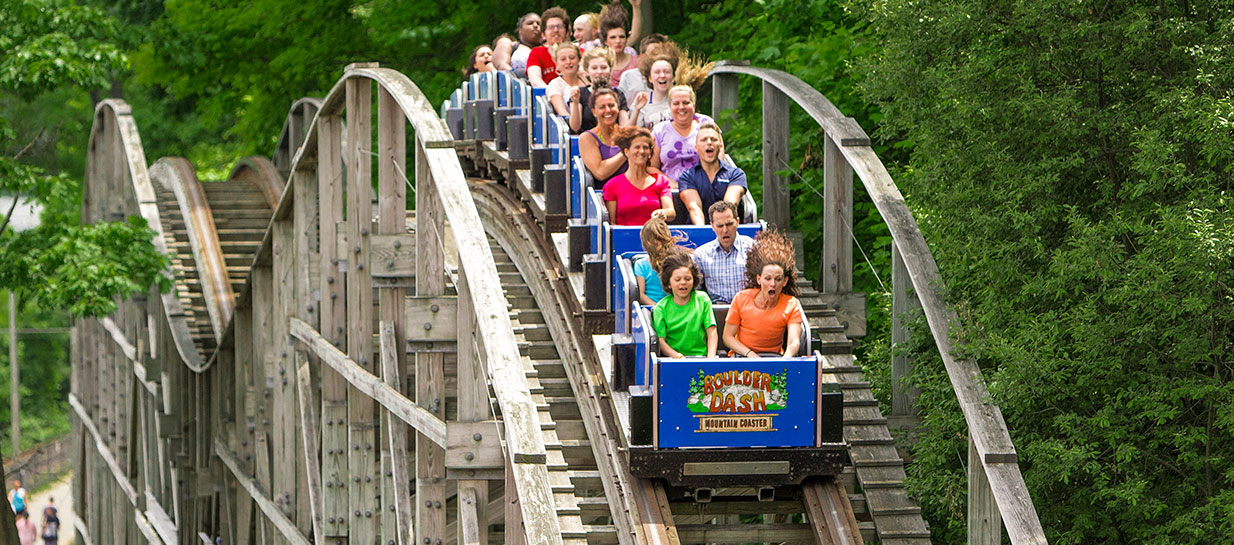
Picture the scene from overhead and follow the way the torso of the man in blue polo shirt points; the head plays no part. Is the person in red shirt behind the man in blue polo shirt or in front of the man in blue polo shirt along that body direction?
behind

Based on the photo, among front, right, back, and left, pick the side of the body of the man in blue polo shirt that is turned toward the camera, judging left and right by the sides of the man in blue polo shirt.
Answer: front

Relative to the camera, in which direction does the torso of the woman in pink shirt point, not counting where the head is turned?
toward the camera

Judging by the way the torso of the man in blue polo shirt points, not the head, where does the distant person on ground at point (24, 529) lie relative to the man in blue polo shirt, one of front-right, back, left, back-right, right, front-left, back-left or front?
back-right

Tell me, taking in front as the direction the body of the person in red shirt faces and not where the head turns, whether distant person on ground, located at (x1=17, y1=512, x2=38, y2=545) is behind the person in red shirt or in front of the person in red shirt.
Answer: behind

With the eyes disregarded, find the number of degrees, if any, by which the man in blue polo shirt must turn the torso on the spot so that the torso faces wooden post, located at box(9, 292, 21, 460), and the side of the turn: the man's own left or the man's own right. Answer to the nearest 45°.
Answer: approximately 135° to the man's own right

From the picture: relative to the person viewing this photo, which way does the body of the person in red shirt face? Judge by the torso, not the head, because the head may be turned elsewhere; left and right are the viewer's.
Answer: facing the viewer and to the right of the viewer

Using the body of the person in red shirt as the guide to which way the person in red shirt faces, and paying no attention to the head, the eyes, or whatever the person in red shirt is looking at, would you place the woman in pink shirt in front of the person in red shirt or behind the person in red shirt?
in front

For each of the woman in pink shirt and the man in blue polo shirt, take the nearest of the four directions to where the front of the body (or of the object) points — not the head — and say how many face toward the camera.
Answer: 2
